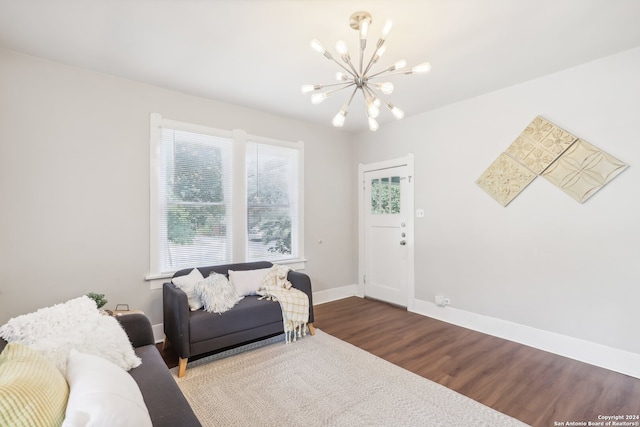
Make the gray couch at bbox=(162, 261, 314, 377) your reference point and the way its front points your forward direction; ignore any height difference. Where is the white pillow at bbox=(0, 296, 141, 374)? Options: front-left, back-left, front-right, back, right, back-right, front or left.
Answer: right

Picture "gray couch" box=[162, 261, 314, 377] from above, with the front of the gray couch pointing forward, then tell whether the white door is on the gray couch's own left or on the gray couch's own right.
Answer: on the gray couch's own left

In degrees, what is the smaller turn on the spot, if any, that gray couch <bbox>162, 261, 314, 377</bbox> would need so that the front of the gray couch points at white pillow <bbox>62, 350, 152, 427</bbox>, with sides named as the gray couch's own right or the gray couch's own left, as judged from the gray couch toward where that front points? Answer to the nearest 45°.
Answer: approximately 45° to the gray couch's own right

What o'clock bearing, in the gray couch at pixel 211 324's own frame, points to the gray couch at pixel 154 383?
the gray couch at pixel 154 383 is roughly at 2 o'clock from the gray couch at pixel 211 324.

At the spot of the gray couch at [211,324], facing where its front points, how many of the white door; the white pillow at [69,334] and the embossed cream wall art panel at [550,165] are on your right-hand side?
1

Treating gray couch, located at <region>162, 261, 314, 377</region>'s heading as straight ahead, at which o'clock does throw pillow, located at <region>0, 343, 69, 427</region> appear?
The throw pillow is roughly at 2 o'clock from the gray couch.
